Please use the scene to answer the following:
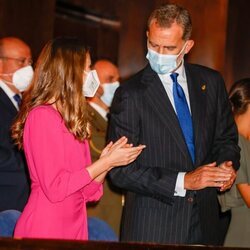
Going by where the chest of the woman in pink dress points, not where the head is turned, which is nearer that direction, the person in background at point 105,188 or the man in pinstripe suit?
the man in pinstripe suit

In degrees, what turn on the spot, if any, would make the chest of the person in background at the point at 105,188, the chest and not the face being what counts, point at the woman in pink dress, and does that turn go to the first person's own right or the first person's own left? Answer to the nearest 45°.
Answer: approximately 45° to the first person's own right

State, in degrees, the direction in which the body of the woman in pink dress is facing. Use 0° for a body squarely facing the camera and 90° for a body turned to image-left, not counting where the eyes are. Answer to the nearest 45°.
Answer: approximately 270°

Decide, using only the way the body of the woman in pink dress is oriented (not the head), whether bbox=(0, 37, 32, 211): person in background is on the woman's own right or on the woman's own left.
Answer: on the woman's own left

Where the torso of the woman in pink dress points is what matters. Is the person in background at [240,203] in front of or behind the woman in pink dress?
in front

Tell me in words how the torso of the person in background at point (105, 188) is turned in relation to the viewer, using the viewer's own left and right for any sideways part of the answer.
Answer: facing the viewer and to the right of the viewer
